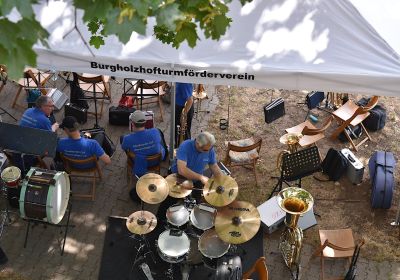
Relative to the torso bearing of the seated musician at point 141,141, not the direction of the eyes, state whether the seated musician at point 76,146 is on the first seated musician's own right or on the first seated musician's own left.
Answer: on the first seated musician's own left

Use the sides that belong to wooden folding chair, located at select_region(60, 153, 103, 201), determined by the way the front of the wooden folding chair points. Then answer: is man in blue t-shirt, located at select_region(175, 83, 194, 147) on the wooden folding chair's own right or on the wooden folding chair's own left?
on the wooden folding chair's own right

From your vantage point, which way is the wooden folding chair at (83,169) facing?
away from the camera

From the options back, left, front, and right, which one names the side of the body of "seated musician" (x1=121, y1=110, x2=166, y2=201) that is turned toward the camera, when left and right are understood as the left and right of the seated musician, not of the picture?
back

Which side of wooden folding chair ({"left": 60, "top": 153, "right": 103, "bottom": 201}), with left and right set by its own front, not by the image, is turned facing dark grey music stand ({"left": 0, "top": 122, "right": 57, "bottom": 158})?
left

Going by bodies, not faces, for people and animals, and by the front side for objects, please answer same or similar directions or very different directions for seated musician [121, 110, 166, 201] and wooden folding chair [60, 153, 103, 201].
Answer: same or similar directions

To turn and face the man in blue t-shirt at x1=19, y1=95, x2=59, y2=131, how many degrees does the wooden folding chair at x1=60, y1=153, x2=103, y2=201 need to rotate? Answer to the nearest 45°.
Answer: approximately 45° to its left
